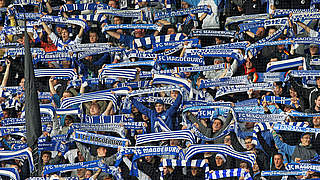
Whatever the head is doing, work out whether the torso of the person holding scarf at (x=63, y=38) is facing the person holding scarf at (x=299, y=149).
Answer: no

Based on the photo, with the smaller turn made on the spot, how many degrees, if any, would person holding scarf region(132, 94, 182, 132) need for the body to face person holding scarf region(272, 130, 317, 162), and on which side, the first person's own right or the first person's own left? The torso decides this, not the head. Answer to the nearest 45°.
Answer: approximately 90° to the first person's own left

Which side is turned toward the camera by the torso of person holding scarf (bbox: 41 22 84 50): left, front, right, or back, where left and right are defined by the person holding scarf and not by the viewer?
front

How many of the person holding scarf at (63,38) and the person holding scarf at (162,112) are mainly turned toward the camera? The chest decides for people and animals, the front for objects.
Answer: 2

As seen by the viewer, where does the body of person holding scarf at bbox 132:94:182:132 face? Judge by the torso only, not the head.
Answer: toward the camera

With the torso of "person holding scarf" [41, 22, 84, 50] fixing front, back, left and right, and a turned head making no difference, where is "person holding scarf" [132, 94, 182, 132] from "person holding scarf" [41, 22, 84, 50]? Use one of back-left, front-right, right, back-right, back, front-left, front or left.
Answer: front-left

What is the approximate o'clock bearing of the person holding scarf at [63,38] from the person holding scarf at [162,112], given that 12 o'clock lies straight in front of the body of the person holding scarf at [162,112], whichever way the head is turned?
the person holding scarf at [63,38] is roughly at 4 o'clock from the person holding scarf at [162,112].

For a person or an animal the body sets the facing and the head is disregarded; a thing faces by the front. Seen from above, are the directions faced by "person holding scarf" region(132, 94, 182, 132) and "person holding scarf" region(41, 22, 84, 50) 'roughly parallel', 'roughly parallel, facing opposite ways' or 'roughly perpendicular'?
roughly parallel
